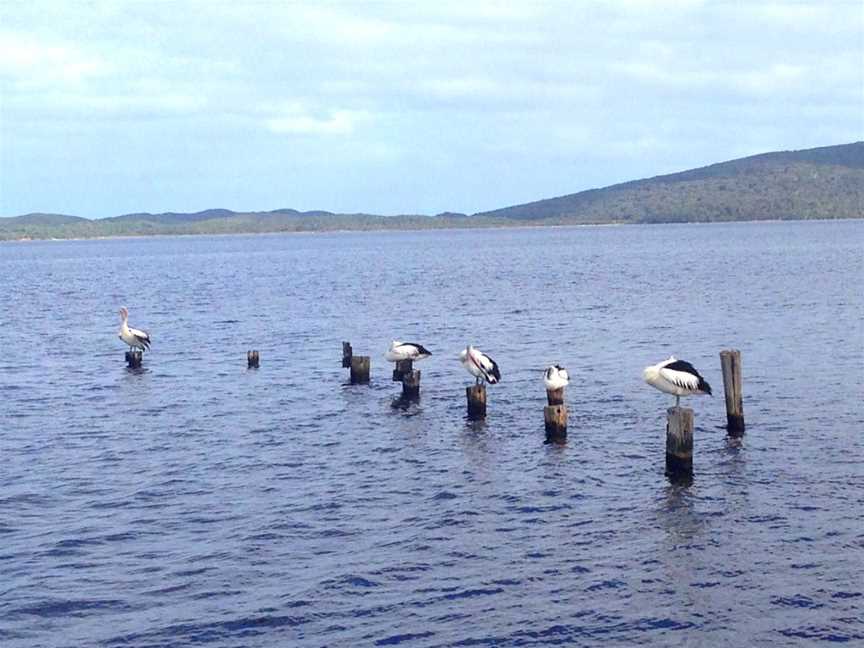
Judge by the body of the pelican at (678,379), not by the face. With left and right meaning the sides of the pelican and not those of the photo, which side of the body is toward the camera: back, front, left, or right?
left

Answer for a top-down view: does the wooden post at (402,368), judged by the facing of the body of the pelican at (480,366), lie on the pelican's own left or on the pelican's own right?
on the pelican's own right

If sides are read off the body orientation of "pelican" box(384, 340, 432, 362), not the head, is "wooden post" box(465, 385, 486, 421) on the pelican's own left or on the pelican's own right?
on the pelican's own left

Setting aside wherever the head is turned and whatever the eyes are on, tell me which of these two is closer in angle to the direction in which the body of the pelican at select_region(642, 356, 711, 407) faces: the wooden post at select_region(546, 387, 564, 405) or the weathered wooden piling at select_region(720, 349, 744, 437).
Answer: the wooden post

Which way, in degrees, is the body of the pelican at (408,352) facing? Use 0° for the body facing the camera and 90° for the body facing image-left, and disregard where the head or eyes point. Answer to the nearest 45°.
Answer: approximately 90°

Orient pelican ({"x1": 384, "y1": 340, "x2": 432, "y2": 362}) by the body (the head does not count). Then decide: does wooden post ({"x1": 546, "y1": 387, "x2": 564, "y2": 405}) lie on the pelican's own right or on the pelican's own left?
on the pelican's own left

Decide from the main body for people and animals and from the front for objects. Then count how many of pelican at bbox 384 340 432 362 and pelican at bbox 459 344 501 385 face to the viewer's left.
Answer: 2

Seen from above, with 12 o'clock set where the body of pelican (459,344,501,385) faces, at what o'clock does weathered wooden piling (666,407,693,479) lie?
The weathered wooden piling is roughly at 8 o'clock from the pelican.

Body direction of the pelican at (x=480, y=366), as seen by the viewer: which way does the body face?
to the viewer's left

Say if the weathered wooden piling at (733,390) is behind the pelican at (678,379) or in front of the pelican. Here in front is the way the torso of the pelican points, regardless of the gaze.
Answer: behind
